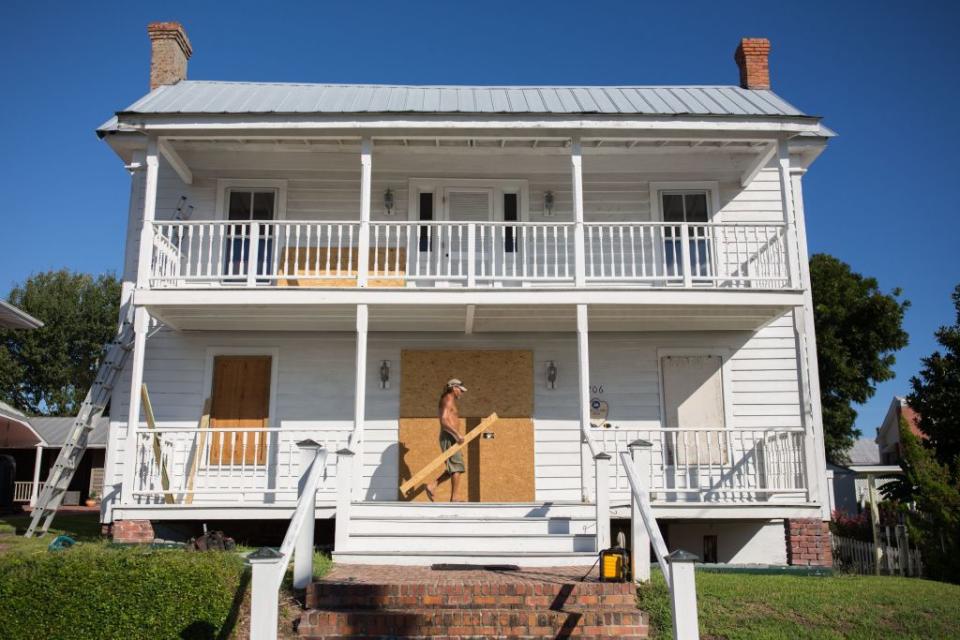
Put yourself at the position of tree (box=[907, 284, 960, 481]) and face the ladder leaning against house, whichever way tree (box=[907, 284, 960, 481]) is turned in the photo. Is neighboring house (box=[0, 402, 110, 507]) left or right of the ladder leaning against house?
right

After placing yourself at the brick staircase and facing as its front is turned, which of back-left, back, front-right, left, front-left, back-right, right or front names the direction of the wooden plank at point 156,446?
back-right

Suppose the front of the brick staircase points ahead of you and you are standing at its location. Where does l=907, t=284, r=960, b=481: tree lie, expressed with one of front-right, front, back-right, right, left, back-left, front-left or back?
back-left

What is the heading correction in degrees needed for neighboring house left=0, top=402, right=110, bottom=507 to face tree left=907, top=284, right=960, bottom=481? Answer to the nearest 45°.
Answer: approximately 45° to its left
